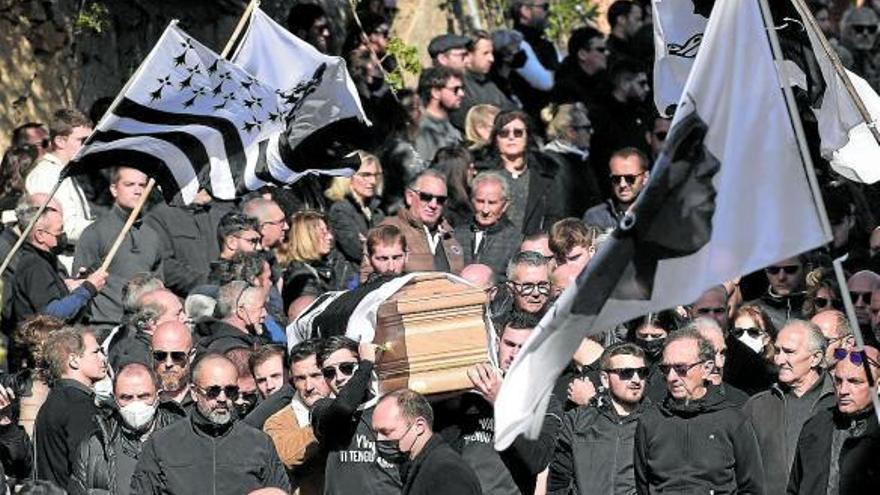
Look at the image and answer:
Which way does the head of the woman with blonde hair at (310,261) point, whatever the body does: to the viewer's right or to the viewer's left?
to the viewer's right

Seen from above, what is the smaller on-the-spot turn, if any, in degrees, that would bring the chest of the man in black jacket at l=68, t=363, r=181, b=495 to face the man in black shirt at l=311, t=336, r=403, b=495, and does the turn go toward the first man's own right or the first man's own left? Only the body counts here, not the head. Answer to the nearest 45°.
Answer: approximately 45° to the first man's own left

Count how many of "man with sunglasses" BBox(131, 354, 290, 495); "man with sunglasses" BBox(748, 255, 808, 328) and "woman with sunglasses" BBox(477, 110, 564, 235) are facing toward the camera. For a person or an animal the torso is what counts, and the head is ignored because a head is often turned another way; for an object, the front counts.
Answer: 3

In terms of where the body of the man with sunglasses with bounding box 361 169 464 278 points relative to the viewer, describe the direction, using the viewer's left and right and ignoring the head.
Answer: facing the viewer and to the right of the viewer

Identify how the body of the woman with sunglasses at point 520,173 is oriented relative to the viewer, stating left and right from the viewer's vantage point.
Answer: facing the viewer

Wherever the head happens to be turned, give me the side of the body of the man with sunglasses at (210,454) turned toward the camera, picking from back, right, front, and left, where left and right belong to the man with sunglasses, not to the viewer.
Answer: front

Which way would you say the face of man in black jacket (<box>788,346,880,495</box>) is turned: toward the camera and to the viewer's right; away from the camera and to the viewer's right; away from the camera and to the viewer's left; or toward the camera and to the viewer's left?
toward the camera and to the viewer's left

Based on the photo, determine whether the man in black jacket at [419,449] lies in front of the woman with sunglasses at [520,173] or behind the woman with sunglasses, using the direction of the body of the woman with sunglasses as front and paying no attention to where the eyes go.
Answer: in front

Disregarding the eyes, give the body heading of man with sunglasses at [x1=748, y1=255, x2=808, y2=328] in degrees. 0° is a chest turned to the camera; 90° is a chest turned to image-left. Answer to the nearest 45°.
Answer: approximately 0°
